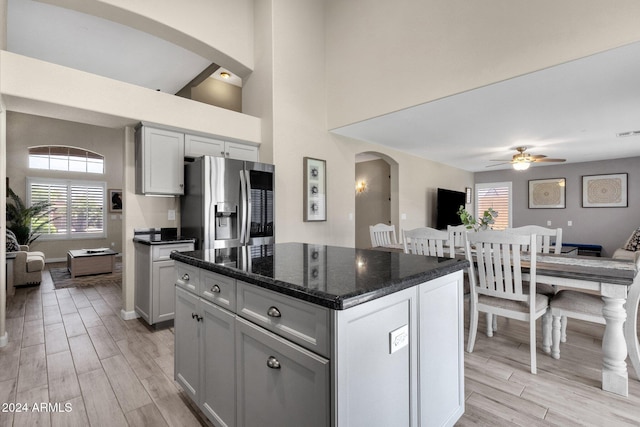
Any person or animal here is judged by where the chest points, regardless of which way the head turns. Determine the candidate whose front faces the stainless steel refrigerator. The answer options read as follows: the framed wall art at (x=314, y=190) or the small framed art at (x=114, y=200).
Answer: the small framed art

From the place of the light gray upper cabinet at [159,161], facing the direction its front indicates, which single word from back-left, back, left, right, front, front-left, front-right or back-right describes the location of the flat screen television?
front-left

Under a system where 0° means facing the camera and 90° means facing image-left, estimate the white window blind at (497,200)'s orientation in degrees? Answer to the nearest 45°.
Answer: approximately 0°

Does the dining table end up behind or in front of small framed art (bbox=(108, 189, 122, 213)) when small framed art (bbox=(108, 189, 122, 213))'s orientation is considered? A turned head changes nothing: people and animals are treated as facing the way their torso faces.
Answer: in front

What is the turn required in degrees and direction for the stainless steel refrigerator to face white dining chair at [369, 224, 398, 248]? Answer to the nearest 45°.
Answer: approximately 45° to its left

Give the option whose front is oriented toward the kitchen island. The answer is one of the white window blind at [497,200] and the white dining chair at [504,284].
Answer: the white window blind

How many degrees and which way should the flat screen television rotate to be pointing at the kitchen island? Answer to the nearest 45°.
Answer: approximately 45° to its right

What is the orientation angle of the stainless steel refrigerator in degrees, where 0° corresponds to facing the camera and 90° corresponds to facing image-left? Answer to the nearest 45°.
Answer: approximately 315°

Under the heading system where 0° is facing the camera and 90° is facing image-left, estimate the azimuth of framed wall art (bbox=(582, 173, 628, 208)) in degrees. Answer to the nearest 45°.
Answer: approximately 0°

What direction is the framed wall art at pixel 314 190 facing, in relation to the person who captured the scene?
facing the viewer and to the right of the viewer

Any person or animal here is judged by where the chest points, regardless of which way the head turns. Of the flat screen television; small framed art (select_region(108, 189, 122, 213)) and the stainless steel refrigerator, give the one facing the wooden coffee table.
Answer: the small framed art
